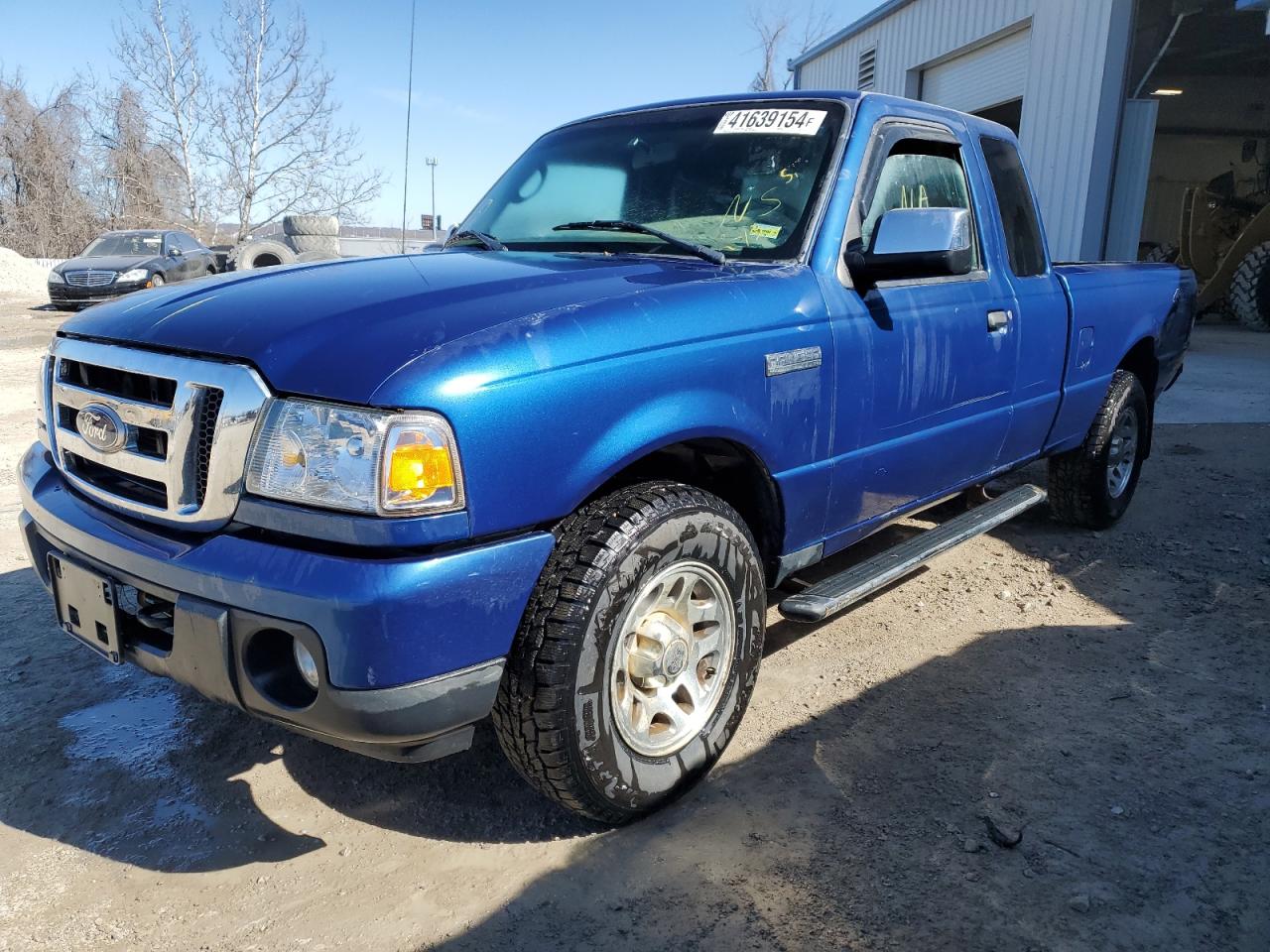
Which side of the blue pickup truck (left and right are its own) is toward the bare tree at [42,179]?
right

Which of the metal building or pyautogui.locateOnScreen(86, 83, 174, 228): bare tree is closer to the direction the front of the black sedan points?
the metal building

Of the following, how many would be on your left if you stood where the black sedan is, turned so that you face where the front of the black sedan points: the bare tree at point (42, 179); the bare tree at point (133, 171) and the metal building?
1

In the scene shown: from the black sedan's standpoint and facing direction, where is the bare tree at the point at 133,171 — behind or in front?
behind

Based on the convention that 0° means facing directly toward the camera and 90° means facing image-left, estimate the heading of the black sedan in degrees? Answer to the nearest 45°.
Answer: approximately 45°

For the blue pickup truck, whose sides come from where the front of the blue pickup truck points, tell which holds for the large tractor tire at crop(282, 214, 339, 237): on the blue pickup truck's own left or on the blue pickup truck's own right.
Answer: on the blue pickup truck's own right

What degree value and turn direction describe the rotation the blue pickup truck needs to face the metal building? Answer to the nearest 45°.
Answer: approximately 180°

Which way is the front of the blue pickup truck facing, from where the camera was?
facing the viewer and to the left of the viewer

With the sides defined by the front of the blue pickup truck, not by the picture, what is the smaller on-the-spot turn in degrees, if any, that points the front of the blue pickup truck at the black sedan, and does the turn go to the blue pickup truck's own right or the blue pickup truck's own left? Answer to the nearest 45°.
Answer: approximately 90° to the blue pickup truck's own right

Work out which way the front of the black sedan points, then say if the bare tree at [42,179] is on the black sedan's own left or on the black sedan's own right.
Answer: on the black sedan's own right

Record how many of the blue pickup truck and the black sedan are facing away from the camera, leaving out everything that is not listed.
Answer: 0

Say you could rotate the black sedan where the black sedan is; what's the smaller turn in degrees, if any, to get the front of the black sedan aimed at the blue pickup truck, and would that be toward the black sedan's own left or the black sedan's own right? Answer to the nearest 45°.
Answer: approximately 45° to the black sedan's own left
